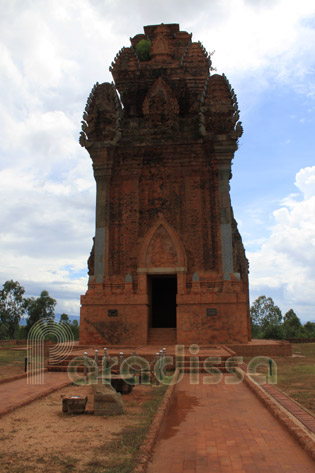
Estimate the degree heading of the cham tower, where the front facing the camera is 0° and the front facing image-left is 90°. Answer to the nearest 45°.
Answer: approximately 0°
